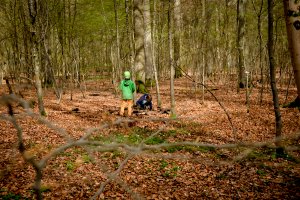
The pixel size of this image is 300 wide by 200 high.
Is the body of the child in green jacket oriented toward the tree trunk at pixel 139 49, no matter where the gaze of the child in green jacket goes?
yes

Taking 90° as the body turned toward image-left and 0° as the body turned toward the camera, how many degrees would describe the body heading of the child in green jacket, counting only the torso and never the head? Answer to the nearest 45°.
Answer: approximately 180°
